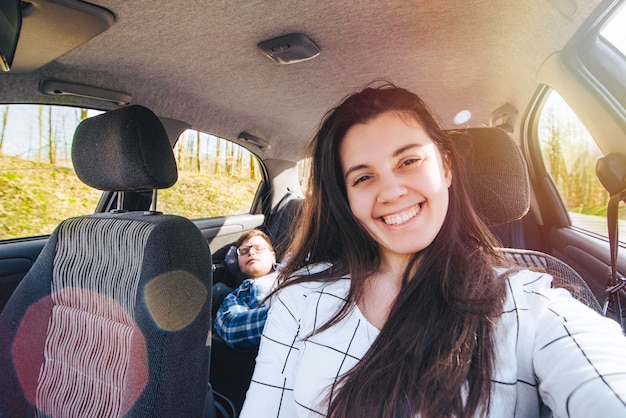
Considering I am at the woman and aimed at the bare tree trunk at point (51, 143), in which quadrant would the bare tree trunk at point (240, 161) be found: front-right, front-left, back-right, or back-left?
front-right

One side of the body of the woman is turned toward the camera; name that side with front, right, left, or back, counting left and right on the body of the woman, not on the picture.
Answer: front

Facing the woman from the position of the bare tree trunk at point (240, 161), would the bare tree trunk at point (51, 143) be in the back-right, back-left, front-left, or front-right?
front-right

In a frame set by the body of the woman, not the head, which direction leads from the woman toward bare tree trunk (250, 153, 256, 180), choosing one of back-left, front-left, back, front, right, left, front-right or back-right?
back-right

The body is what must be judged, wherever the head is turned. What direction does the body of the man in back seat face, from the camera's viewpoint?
toward the camera

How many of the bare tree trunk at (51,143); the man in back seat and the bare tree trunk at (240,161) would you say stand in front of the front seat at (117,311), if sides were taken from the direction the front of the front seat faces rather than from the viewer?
0

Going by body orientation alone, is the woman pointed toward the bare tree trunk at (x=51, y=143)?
no

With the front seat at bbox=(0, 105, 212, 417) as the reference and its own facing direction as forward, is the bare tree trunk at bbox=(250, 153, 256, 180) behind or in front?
behind

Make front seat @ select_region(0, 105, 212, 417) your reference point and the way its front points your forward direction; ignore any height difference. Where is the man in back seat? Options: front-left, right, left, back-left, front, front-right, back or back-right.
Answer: back

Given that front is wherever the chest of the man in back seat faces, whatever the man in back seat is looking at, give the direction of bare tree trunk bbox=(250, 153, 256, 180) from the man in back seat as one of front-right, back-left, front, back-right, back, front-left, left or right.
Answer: back

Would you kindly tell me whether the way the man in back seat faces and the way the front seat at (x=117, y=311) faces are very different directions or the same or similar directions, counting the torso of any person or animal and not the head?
same or similar directions

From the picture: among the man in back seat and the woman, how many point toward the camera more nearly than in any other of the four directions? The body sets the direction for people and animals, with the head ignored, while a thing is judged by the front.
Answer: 2

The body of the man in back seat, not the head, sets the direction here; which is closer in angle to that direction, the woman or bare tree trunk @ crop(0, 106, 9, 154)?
the woman

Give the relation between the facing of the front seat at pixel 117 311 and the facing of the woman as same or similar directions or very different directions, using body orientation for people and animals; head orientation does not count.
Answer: same or similar directions

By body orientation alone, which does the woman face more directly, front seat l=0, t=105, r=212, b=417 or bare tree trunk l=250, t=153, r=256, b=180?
the front seat

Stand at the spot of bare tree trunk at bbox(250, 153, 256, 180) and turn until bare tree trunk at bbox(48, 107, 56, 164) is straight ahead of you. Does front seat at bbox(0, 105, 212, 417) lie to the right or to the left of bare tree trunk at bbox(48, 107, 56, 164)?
left

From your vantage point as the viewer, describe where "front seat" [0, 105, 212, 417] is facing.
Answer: facing the viewer and to the left of the viewer

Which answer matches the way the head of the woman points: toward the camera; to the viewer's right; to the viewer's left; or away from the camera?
toward the camera
